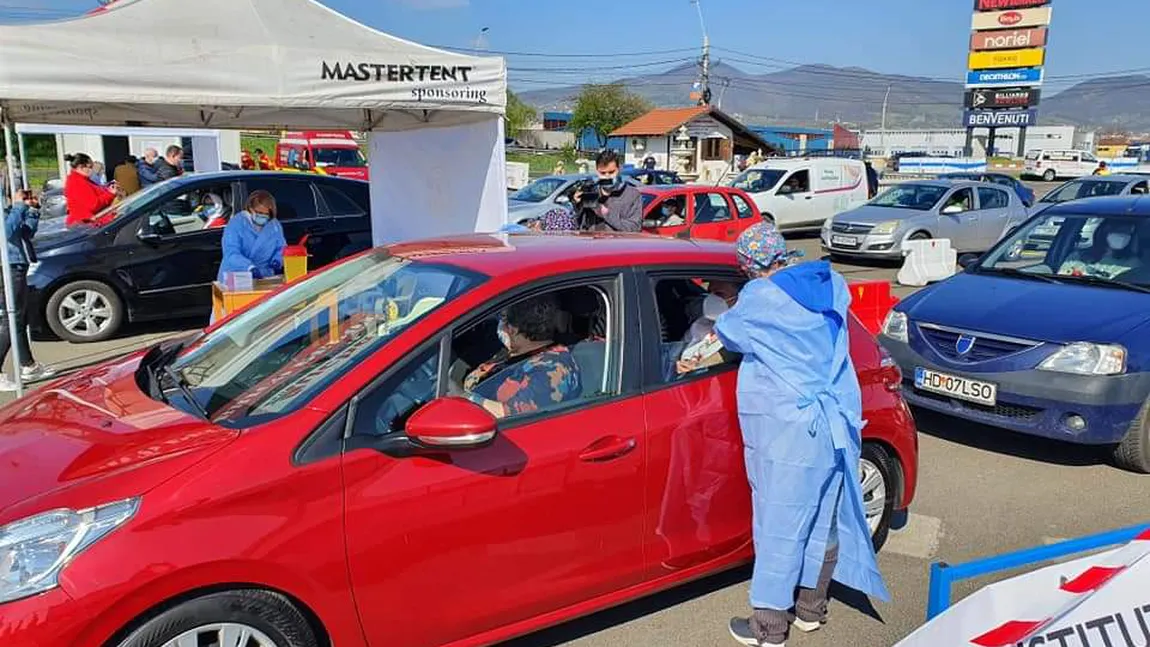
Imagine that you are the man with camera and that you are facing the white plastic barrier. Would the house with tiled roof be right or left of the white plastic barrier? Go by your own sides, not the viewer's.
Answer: left

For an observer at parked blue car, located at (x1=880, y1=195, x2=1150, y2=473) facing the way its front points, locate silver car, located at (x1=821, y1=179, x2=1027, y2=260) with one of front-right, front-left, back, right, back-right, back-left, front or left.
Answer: back-right

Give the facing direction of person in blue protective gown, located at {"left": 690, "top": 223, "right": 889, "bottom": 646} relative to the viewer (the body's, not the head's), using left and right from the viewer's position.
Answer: facing away from the viewer and to the left of the viewer

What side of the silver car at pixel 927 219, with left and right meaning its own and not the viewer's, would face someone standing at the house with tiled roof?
right

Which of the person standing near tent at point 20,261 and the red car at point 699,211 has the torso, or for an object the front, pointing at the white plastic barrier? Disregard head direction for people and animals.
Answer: the person standing near tent

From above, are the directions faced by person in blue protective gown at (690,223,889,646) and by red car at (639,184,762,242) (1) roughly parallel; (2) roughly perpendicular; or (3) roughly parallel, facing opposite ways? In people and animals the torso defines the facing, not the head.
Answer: roughly perpendicular

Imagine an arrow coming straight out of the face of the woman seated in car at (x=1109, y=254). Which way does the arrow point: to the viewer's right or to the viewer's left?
to the viewer's left

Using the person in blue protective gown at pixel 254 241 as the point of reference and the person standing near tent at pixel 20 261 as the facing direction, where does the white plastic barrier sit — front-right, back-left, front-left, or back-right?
back-right

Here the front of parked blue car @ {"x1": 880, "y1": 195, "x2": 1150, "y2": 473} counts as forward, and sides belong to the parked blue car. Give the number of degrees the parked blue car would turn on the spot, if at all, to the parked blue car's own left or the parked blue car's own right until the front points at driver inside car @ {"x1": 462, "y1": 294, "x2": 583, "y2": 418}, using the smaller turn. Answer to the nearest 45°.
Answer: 0° — it already faces them

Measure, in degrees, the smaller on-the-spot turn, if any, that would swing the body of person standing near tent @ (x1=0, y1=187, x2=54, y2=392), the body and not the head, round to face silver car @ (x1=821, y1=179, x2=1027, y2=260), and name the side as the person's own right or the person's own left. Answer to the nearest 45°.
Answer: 0° — they already face it

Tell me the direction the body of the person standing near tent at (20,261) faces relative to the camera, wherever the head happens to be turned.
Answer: to the viewer's right
